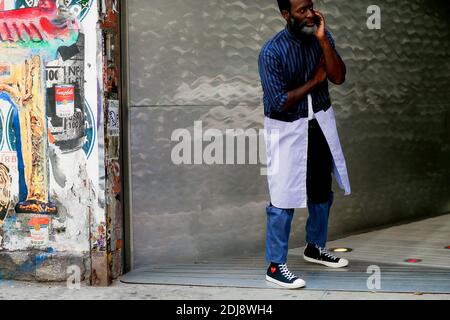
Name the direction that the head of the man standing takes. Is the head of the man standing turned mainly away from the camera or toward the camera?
toward the camera

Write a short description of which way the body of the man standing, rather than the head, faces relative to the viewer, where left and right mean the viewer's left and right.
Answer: facing the viewer and to the right of the viewer
